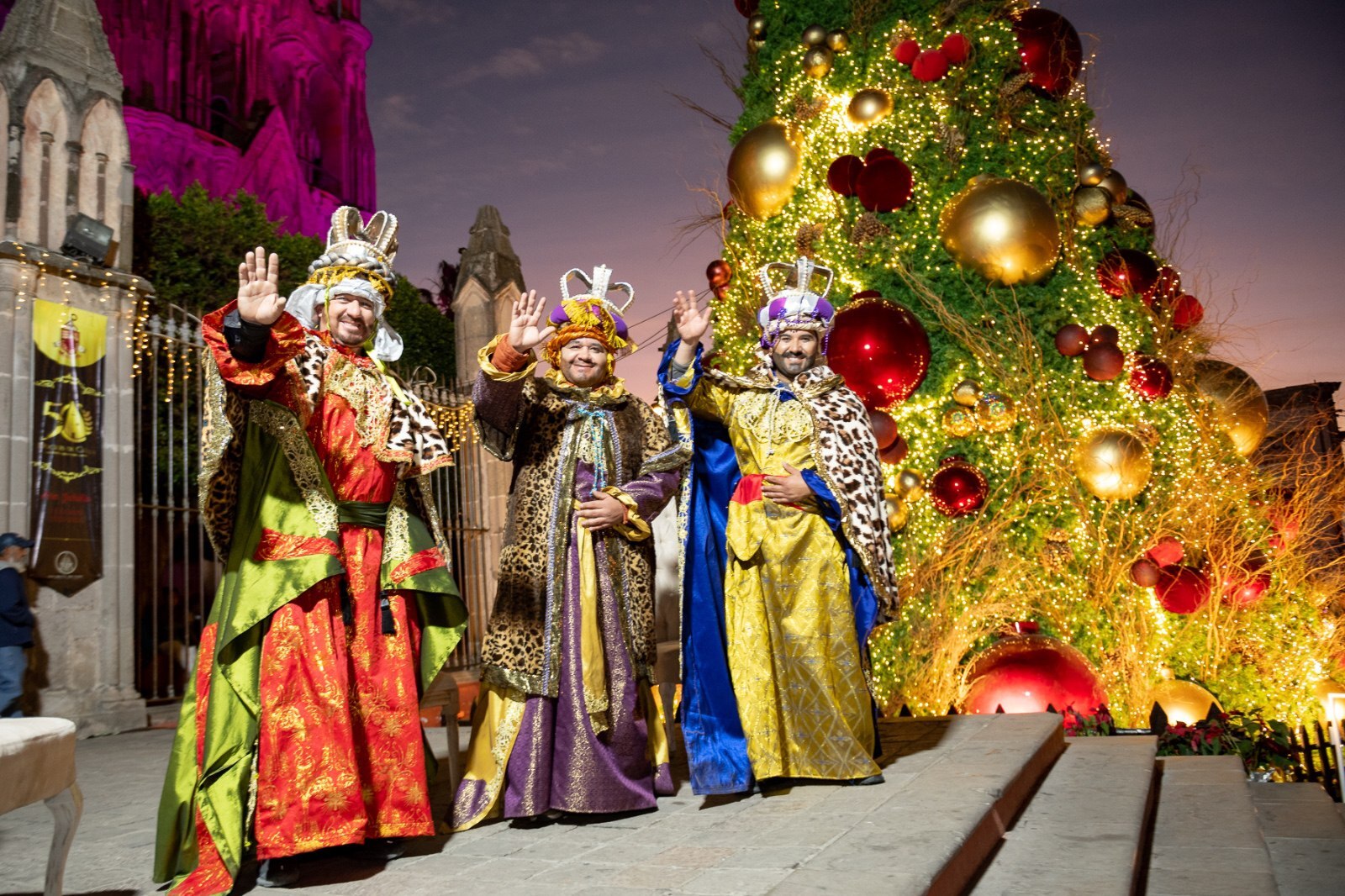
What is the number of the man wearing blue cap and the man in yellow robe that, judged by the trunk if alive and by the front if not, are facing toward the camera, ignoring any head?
1

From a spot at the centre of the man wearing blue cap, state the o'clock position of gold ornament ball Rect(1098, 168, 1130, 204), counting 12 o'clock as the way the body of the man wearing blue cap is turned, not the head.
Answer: The gold ornament ball is roughly at 1 o'clock from the man wearing blue cap.

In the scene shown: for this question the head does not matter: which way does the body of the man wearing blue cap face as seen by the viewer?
to the viewer's right

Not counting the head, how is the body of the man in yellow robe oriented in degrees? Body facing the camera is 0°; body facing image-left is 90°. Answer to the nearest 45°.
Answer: approximately 0°

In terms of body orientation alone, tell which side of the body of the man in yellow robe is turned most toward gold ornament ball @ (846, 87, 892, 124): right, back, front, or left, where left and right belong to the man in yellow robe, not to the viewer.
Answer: back

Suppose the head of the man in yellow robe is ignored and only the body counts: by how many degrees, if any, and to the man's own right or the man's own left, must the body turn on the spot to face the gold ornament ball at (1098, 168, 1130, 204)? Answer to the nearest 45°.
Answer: approximately 135° to the man's own left

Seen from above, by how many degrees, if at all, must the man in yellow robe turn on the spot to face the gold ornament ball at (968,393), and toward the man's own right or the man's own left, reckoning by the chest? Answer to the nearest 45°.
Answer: approximately 135° to the man's own left
